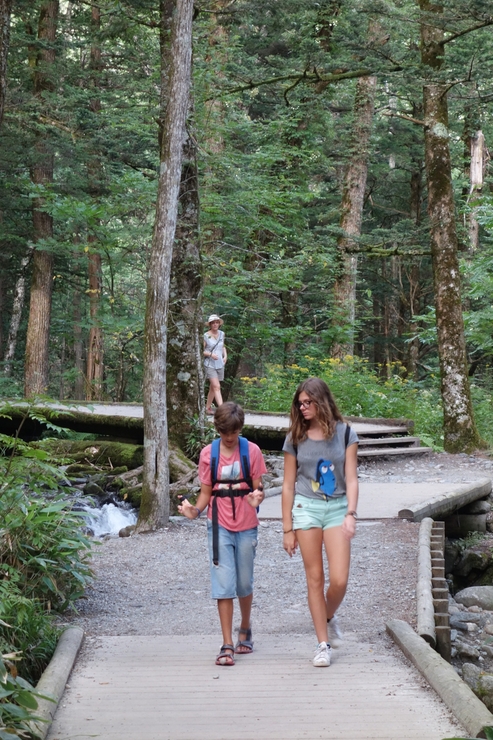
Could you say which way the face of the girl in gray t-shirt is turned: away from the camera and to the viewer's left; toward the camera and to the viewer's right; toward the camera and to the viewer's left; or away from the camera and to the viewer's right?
toward the camera and to the viewer's left

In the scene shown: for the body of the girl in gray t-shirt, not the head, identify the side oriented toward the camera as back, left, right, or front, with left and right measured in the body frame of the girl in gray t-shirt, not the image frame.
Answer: front

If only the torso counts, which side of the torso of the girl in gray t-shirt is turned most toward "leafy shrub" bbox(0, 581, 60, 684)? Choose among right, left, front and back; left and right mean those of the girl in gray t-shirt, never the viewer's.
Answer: right

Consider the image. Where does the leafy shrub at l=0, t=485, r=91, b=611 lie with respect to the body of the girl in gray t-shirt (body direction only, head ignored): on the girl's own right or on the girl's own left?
on the girl's own right

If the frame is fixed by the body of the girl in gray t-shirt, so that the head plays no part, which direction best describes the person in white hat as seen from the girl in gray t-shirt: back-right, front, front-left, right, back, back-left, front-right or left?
back

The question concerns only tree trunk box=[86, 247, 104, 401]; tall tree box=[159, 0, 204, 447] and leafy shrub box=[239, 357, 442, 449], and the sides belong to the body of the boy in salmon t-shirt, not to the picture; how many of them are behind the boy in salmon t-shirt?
3

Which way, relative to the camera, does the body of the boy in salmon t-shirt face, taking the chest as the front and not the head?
toward the camera

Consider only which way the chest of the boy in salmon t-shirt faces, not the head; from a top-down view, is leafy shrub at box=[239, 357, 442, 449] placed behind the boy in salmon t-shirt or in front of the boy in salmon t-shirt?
behind

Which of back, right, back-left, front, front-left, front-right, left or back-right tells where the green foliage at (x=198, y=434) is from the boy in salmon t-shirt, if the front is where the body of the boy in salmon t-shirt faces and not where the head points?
back

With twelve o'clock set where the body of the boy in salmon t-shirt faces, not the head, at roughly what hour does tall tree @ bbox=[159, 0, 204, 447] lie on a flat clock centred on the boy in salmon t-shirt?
The tall tree is roughly at 6 o'clock from the boy in salmon t-shirt.

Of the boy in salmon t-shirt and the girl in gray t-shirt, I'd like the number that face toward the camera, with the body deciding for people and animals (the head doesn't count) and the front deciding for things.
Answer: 2

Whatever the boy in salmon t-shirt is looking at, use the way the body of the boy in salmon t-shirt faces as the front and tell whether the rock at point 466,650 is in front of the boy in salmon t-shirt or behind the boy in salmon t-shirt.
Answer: behind

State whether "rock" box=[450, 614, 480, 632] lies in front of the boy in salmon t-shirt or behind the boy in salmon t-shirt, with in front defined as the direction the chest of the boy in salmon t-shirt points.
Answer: behind

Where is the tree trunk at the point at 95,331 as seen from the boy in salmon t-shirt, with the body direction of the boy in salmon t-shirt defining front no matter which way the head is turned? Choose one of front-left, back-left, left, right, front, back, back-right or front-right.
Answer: back
